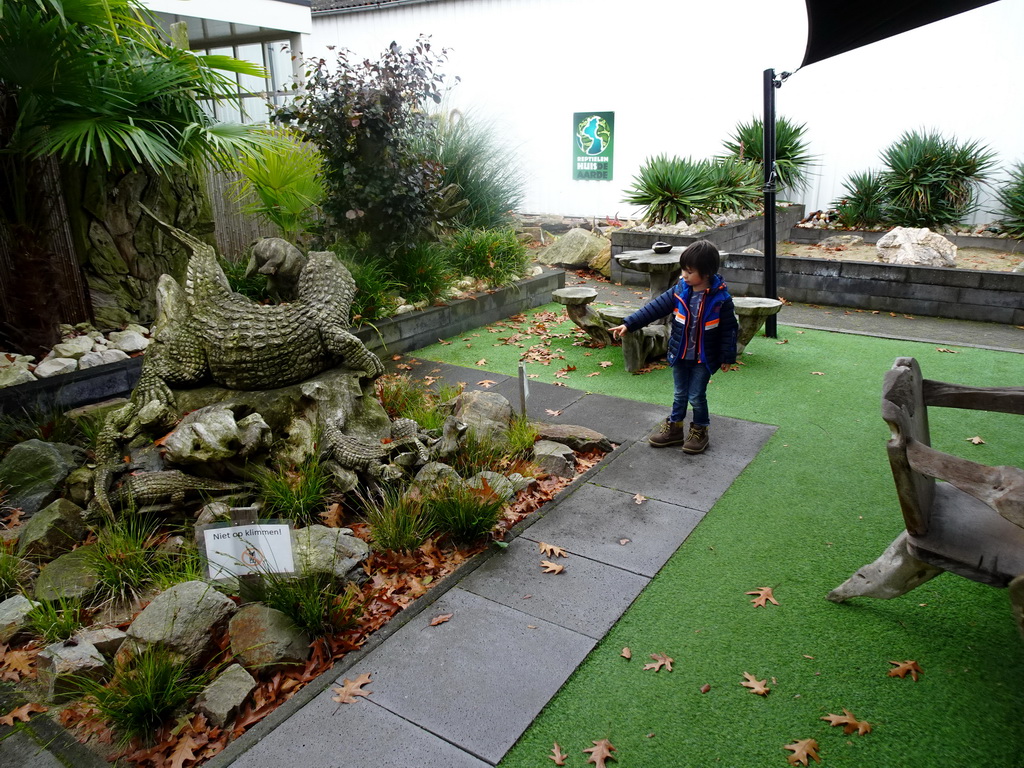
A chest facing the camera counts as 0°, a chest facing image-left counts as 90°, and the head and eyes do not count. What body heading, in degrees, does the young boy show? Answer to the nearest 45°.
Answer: approximately 45°

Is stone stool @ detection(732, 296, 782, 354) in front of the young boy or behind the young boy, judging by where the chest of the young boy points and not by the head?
behind

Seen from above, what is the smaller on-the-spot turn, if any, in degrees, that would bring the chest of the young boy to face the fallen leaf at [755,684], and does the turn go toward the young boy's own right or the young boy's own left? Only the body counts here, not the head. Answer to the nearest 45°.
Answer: approximately 45° to the young boy's own left

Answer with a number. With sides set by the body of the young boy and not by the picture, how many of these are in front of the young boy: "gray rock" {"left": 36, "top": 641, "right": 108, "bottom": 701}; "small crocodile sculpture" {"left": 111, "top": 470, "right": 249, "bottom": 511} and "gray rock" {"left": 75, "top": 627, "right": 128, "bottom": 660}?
3

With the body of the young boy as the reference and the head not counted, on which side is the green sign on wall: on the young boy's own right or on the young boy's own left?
on the young boy's own right
